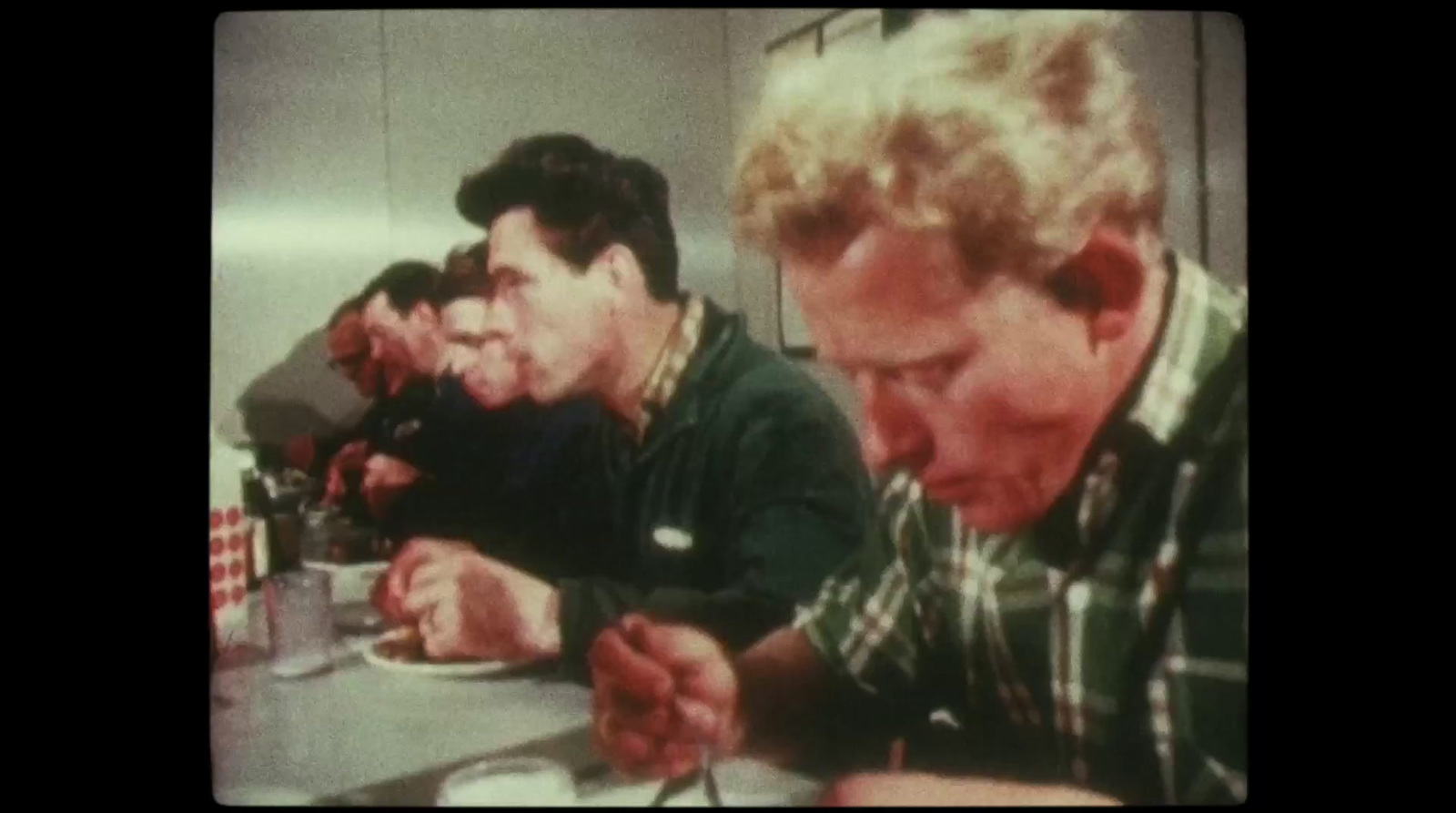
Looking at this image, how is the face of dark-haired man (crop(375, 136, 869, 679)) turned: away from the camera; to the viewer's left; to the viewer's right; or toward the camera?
to the viewer's left

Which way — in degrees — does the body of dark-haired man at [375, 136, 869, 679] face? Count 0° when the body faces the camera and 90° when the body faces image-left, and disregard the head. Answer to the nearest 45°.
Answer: approximately 90°
